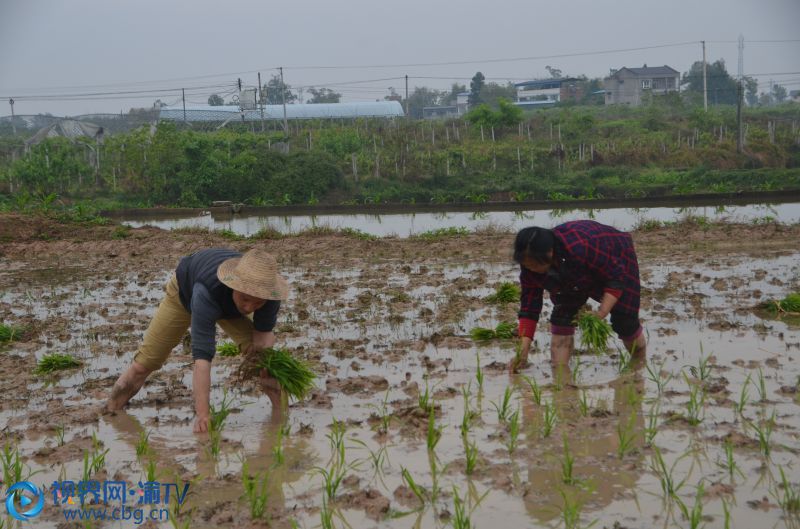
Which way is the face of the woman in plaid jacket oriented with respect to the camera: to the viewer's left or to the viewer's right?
to the viewer's left

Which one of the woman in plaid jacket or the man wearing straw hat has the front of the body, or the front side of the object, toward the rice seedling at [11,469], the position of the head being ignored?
the woman in plaid jacket

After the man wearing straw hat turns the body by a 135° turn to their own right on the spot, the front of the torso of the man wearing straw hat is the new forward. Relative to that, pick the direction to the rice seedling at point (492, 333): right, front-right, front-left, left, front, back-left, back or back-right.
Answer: back-right

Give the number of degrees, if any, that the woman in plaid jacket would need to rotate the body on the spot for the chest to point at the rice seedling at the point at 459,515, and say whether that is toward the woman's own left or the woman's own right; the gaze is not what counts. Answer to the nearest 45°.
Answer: approximately 45° to the woman's own left

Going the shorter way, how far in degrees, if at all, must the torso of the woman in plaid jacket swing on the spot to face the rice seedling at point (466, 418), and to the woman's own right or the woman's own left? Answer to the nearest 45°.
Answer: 0° — they already face it

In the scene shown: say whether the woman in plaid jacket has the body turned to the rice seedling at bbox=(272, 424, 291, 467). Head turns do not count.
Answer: yes

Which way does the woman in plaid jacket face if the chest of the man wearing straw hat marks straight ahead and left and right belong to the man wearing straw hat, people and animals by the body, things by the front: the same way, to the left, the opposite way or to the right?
to the right

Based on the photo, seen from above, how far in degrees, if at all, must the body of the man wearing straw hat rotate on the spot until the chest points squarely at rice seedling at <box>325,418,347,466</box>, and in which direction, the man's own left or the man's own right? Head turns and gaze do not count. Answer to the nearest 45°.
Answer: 0° — they already face it

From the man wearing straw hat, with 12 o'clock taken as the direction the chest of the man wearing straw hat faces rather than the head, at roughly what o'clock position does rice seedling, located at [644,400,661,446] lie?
The rice seedling is roughly at 11 o'clock from the man wearing straw hat.

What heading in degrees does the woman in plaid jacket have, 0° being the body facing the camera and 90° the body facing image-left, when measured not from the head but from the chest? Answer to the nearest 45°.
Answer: approximately 45°

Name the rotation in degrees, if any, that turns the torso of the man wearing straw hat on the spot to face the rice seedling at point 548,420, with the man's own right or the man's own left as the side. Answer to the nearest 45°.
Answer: approximately 45° to the man's own left

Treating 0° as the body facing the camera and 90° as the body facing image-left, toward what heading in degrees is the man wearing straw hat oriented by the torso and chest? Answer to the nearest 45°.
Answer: approximately 315°

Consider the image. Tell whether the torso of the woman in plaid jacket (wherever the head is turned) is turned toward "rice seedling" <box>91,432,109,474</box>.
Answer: yes
